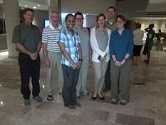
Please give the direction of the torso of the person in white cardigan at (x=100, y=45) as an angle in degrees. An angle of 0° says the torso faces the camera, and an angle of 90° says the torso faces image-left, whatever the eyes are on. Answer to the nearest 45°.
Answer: approximately 0°

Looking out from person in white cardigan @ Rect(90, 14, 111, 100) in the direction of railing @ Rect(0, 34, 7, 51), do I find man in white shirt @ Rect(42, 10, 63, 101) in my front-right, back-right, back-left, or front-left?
front-left

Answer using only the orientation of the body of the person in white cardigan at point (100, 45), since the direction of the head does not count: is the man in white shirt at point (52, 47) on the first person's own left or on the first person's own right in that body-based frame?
on the first person's own right

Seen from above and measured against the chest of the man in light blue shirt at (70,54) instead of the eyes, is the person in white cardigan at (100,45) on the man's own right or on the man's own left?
on the man's own left

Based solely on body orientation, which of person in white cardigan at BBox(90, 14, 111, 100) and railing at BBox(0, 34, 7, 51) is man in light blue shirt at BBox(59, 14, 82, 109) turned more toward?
the person in white cardigan

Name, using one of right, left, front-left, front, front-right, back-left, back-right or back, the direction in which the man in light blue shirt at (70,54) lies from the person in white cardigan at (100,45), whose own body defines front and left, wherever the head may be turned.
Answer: front-right

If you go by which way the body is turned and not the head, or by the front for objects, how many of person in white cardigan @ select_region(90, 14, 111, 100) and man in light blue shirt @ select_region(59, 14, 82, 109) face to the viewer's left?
0

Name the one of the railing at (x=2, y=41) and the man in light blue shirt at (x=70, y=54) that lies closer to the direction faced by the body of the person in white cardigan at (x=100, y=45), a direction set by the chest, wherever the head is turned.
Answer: the man in light blue shirt

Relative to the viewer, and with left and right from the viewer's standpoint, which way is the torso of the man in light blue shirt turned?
facing the viewer and to the right of the viewer

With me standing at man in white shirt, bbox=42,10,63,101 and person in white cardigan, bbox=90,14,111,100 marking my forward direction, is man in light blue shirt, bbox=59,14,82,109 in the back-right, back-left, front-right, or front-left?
front-right

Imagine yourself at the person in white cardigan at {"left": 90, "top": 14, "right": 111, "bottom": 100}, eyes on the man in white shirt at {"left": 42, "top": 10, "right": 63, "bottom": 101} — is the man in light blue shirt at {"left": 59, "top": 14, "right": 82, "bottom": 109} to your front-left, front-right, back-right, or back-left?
front-left

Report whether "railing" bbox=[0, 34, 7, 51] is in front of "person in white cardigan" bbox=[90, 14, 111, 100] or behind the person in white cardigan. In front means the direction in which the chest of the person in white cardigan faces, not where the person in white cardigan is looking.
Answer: behind
